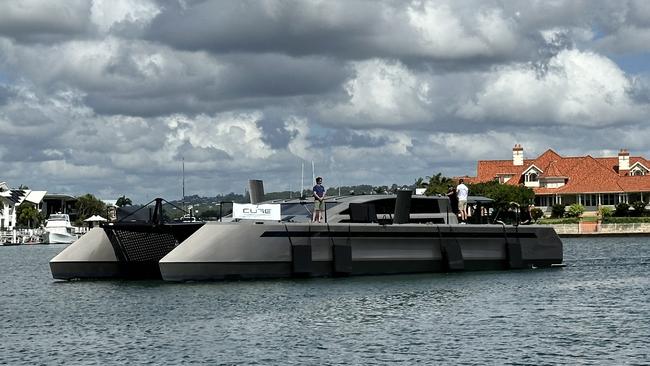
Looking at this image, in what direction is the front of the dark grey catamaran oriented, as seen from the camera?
facing the viewer and to the left of the viewer
